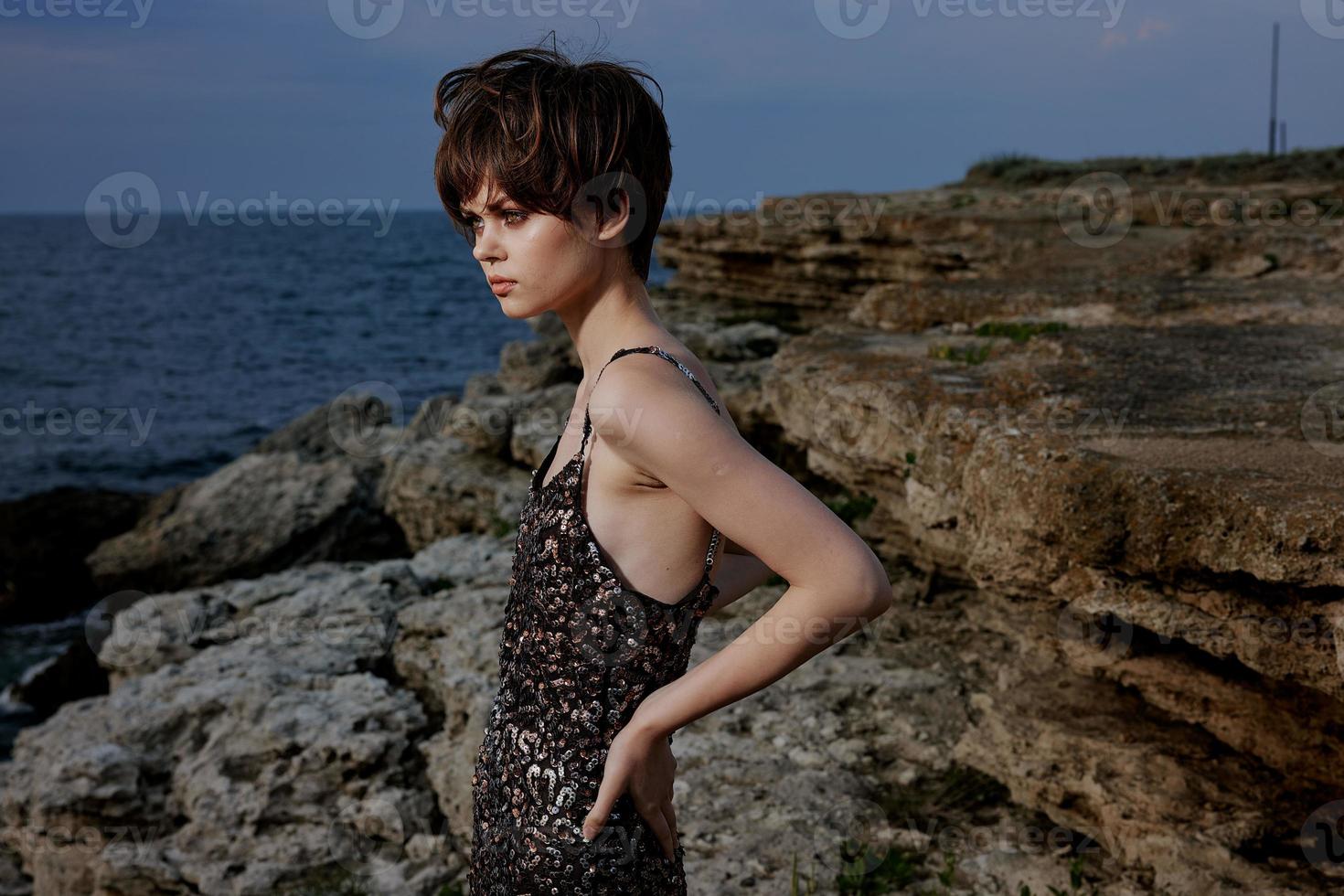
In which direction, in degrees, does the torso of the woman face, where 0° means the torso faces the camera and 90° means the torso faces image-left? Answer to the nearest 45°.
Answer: approximately 90°
